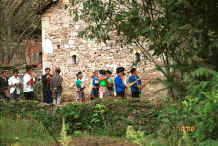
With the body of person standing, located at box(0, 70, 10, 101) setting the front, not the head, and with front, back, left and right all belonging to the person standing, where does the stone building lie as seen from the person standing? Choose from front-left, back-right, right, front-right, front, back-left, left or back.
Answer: left

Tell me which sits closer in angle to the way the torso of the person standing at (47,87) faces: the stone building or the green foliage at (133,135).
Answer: the green foliage

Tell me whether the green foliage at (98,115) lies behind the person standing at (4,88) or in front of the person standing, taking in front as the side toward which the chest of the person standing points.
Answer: in front

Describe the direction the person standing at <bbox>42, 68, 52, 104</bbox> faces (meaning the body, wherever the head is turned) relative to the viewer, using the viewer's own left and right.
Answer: facing the viewer and to the right of the viewer

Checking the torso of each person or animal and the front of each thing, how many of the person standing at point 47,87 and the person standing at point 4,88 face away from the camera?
0

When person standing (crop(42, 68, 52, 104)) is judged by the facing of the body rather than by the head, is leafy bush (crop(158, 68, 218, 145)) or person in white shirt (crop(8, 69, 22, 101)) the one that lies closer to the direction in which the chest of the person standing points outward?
the leafy bush
